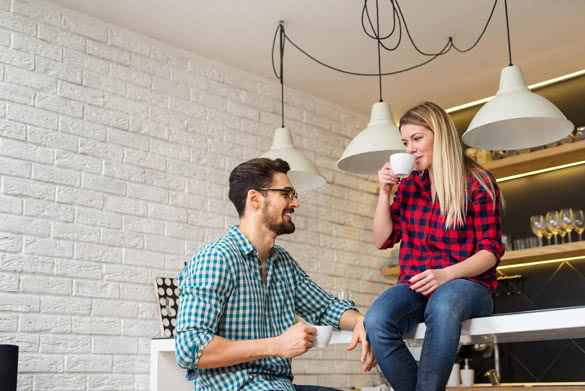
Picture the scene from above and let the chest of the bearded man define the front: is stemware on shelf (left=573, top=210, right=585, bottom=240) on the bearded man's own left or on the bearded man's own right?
on the bearded man's own left

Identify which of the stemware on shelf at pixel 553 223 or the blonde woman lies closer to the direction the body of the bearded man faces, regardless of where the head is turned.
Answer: the blonde woman

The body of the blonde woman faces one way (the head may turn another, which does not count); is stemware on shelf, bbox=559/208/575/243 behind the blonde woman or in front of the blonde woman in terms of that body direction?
behind

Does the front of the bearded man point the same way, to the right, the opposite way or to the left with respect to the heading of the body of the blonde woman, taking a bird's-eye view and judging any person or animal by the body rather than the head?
to the left

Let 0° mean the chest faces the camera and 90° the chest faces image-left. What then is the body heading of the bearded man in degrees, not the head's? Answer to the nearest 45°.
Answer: approximately 315°

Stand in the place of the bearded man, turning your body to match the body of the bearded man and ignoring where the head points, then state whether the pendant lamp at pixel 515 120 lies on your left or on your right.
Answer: on your left

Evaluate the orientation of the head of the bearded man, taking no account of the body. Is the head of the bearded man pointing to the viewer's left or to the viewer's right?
to the viewer's right

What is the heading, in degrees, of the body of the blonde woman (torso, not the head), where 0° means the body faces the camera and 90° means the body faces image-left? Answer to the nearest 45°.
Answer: approximately 45°

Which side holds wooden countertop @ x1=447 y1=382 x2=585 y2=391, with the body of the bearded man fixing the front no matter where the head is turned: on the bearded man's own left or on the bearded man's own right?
on the bearded man's own left
